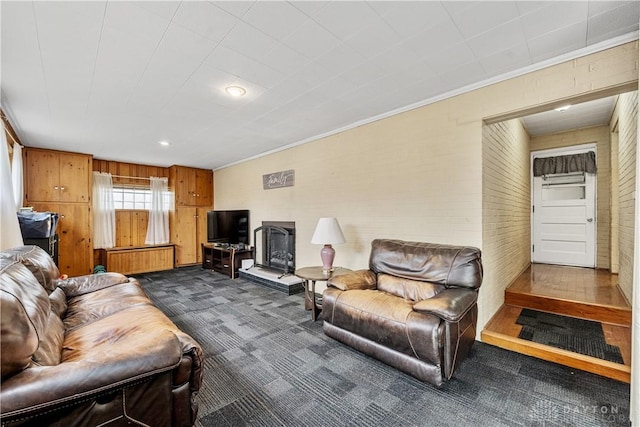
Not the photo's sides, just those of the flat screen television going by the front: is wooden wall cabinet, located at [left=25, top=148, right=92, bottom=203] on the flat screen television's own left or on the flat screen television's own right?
on the flat screen television's own right

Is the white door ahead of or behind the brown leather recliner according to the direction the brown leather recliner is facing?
behind

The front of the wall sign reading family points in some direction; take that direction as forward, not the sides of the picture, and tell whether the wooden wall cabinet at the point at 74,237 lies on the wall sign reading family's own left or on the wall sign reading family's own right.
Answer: on the wall sign reading family's own right

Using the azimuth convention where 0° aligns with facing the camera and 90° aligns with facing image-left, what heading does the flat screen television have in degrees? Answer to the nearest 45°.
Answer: approximately 45°
